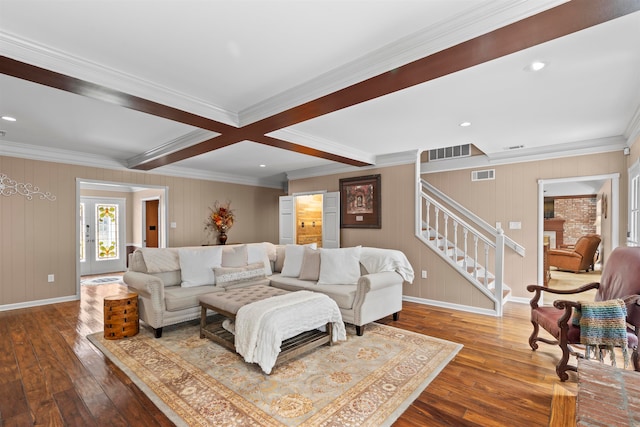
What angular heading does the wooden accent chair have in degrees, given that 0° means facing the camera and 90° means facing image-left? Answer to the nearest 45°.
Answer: approximately 45°

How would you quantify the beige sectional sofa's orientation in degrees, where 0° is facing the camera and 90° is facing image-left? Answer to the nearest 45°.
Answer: approximately 0°

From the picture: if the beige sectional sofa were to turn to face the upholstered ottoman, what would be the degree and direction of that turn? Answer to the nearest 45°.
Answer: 0° — it already faces it

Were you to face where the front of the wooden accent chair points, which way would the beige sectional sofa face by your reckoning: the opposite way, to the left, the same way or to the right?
to the left

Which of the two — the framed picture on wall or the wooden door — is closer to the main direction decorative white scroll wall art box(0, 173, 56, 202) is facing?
the framed picture on wall

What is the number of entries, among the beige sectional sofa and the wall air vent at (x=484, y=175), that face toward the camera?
2

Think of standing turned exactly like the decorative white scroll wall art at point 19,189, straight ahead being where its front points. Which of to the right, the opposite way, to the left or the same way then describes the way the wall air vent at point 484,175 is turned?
to the right
